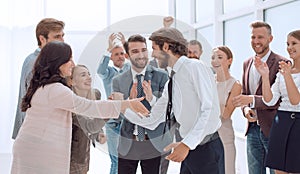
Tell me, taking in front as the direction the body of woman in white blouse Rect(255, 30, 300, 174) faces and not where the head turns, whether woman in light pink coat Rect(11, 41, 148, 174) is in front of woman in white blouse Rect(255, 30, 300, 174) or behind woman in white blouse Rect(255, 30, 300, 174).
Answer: in front

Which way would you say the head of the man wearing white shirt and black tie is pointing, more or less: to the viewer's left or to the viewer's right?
to the viewer's left

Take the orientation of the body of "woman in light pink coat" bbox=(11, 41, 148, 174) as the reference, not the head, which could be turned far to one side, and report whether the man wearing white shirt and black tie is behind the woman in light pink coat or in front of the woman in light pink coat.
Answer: in front

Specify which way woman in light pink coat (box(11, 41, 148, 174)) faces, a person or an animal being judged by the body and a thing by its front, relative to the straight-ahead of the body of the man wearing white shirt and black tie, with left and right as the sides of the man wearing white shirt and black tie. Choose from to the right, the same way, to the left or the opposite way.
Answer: the opposite way

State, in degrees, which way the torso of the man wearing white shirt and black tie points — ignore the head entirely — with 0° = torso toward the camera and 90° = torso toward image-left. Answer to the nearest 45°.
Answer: approximately 90°

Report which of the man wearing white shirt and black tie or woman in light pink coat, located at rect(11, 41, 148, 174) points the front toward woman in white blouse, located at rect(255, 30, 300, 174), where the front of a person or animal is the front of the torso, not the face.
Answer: woman in light pink coat, located at rect(11, 41, 148, 174)

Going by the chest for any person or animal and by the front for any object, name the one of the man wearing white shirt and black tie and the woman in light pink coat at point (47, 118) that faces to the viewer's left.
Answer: the man wearing white shirt and black tie

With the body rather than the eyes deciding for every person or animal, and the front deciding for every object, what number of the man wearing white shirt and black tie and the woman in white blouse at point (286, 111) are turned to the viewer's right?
0

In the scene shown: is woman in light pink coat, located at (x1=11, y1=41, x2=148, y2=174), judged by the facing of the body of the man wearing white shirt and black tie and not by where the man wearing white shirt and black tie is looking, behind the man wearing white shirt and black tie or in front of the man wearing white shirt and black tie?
in front

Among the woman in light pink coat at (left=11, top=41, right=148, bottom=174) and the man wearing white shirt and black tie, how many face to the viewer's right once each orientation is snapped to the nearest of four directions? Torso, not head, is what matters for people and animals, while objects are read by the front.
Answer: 1

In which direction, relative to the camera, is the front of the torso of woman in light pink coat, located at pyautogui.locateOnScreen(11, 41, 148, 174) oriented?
to the viewer's right
